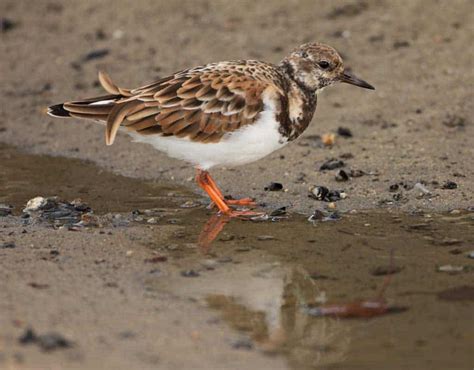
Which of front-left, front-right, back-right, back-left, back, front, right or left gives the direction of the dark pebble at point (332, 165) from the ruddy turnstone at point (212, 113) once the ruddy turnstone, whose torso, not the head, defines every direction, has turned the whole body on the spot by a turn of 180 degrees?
back-right

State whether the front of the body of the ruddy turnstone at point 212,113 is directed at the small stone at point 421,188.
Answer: yes

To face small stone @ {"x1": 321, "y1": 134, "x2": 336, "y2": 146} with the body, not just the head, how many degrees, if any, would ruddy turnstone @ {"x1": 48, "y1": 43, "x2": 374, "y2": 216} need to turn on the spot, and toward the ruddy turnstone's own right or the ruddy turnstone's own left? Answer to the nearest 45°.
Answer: approximately 45° to the ruddy turnstone's own left

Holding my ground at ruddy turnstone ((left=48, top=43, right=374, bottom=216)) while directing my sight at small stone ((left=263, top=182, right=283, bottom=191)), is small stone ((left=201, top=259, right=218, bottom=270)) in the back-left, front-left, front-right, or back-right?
back-right

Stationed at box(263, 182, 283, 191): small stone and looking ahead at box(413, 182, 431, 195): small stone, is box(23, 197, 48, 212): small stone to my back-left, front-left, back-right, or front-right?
back-right

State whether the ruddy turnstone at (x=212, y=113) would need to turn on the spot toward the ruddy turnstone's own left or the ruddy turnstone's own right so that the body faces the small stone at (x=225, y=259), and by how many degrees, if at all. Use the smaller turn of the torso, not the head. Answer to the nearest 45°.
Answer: approximately 90° to the ruddy turnstone's own right

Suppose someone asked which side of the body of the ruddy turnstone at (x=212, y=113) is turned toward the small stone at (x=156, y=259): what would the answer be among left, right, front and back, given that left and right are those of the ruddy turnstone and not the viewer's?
right

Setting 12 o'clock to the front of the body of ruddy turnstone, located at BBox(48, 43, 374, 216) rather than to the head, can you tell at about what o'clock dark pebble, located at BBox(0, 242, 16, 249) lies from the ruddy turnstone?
The dark pebble is roughly at 5 o'clock from the ruddy turnstone.

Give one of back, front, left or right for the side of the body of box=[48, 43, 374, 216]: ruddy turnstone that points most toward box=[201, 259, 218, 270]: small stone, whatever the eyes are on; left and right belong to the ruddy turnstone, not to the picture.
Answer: right

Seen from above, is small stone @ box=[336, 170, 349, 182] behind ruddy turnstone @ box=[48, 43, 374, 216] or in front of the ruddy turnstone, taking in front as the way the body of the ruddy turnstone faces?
in front

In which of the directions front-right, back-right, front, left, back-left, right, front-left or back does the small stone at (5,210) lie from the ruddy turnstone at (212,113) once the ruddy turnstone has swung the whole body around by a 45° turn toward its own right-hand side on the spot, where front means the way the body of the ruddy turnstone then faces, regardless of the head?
back-right

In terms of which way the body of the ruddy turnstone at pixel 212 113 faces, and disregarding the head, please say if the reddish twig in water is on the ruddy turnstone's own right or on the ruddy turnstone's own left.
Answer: on the ruddy turnstone's own right

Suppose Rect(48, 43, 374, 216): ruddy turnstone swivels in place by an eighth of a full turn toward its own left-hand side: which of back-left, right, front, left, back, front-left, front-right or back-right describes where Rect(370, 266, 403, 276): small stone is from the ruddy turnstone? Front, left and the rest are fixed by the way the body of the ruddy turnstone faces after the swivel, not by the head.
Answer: right

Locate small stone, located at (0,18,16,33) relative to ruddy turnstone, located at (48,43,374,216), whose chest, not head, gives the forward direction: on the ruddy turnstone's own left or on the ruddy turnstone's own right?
on the ruddy turnstone's own left

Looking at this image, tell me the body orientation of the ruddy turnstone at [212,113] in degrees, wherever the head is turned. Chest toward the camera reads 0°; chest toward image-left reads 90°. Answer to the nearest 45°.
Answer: approximately 270°
